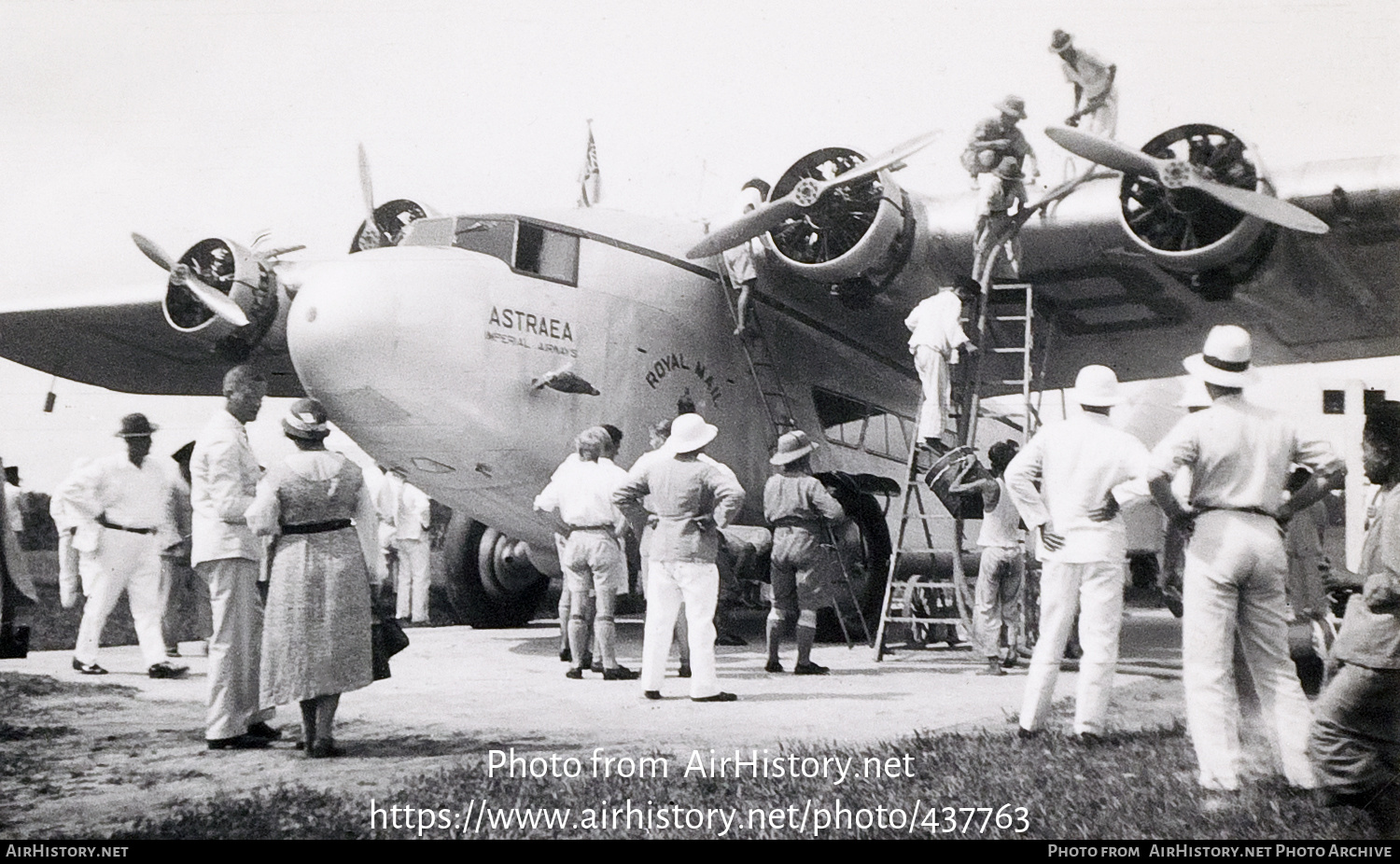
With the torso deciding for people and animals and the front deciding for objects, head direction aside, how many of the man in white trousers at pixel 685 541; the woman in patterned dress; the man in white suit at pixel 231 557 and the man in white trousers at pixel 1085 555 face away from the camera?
3

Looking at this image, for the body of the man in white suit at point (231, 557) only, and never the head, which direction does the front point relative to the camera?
to the viewer's right

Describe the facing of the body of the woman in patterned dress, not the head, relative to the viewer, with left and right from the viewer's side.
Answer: facing away from the viewer

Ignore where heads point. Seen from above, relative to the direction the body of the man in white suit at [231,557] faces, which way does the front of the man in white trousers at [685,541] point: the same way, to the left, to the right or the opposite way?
to the left

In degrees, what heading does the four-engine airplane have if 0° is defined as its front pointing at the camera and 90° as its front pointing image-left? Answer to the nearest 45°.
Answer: approximately 45°

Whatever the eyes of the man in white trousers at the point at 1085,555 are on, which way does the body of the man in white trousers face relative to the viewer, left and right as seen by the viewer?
facing away from the viewer

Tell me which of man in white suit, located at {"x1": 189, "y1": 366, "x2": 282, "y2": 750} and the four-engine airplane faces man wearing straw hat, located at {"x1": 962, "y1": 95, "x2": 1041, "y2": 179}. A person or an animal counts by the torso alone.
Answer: the man in white suit

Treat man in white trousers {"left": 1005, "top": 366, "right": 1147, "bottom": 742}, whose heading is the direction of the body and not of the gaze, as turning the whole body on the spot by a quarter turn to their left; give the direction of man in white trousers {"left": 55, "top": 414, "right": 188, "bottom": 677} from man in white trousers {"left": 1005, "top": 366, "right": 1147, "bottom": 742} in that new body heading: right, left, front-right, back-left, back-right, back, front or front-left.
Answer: front

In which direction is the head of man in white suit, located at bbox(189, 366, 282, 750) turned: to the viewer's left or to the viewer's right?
to the viewer's right

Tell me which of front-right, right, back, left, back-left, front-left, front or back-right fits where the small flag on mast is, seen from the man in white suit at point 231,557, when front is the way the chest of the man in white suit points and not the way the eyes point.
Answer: front-left

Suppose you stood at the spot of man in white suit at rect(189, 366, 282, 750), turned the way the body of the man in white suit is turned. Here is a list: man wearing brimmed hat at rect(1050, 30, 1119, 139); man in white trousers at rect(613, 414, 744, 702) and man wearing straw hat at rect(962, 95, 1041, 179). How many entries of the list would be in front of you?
3

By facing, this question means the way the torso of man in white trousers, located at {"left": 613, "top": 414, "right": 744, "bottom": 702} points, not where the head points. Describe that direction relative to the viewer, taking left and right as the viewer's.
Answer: facing away from the viewer

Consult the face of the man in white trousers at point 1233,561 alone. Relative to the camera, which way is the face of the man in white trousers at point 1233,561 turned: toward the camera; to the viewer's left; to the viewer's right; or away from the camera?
away from the camera

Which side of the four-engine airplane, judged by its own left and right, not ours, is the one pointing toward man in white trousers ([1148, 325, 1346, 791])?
left

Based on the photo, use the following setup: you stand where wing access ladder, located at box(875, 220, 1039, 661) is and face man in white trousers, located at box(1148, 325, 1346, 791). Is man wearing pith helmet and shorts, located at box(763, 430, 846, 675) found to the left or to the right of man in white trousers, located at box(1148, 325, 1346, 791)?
right
